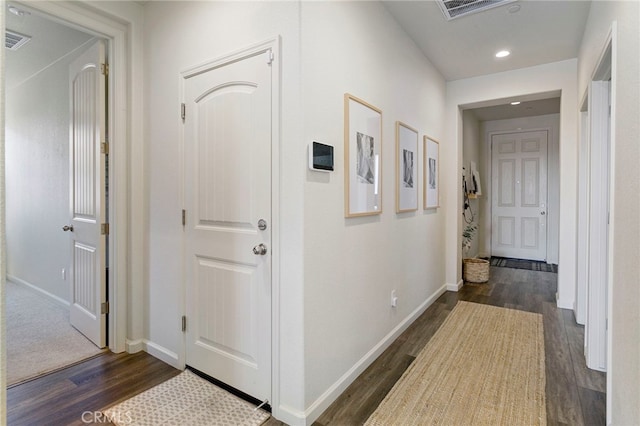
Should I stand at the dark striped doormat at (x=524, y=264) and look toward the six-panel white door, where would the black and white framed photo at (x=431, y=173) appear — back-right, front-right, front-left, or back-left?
back-left

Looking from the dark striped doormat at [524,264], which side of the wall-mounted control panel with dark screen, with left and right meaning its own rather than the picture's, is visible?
left

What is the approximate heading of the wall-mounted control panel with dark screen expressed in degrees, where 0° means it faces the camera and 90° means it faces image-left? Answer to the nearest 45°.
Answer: approximately 315°

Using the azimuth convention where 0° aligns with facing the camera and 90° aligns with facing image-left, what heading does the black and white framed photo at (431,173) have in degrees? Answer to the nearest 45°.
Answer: approximately 270°

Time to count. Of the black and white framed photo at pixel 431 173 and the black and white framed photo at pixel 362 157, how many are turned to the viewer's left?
0

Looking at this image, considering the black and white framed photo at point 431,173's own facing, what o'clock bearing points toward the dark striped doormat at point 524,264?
The dark striped doormat is roughly at 10 o'clock from the black and white framed photo.

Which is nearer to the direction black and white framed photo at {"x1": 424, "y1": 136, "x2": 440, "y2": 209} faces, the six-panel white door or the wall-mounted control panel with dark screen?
the six-panel white door

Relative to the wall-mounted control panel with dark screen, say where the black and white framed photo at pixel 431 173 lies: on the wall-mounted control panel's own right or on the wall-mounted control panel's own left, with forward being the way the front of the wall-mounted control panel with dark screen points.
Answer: on the wall-mounted control panel's own left

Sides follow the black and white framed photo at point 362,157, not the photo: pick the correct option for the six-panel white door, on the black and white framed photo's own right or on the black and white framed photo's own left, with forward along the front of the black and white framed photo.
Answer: on the black and white framed photo's own left

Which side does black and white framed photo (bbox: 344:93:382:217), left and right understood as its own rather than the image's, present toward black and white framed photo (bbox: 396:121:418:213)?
left

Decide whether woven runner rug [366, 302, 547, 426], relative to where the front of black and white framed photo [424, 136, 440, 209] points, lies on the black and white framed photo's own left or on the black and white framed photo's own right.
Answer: on the black and white framed photo's own right

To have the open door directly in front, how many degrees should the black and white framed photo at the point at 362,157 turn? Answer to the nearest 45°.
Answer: approximately 135° to its right
